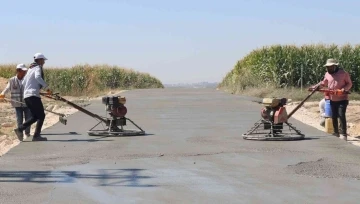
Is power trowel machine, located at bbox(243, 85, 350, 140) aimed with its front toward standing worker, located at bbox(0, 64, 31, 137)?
yes

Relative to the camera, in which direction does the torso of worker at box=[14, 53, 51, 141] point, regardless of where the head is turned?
to the viewer's right

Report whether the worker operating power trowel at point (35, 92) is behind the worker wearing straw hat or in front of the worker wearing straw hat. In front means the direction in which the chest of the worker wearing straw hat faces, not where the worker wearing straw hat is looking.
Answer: in front

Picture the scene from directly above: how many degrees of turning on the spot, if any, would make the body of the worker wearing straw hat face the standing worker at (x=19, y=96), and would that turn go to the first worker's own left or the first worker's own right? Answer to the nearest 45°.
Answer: approximately 45° to the first worker's own right

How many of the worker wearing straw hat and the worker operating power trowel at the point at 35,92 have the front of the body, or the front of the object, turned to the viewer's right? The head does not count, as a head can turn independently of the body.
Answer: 1

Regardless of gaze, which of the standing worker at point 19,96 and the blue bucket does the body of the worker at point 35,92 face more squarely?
the blue bucket

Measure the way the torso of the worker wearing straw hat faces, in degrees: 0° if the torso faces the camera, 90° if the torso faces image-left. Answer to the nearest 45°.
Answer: approximately 45°

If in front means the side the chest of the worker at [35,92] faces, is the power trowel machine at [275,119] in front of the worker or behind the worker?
in front

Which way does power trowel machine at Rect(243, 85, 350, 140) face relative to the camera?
to the viewer's left
